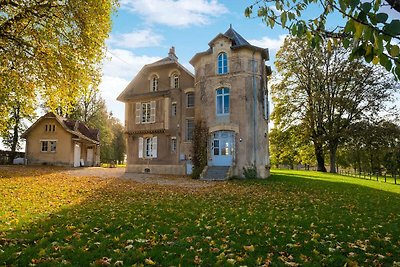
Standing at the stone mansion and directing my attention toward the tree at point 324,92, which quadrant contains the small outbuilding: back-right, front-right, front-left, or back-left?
back-left

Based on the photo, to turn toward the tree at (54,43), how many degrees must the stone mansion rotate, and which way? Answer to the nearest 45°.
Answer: approximately 45° to its right

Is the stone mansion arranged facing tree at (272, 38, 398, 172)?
no

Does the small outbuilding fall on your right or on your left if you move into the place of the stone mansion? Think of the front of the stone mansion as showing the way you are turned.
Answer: on your right

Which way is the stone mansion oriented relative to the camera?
toward the camera

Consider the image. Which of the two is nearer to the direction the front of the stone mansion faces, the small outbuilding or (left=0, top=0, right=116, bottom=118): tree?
the tree

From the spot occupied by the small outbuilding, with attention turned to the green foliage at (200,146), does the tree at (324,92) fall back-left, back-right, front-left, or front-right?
front-left
